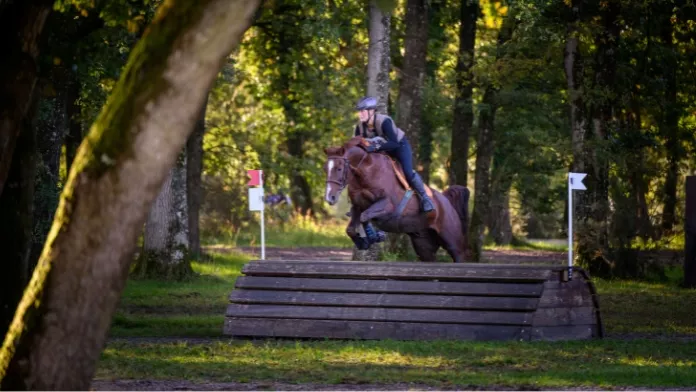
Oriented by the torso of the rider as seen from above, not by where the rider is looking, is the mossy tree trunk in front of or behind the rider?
in front

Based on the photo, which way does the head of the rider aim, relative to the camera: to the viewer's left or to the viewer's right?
to the viewer's left

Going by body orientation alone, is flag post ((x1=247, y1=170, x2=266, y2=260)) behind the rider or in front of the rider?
in front

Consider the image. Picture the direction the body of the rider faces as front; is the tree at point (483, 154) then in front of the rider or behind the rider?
behind

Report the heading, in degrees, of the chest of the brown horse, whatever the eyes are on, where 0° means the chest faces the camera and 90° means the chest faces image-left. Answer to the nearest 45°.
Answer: approximately 45°

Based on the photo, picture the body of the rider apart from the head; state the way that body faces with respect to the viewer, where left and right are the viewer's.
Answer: facing the viewer and to the left of the viewer
